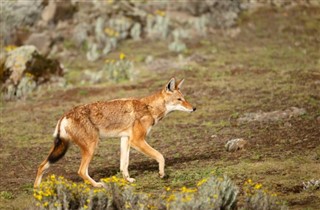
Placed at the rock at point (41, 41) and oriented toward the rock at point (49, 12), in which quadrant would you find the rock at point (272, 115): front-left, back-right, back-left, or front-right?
back-right

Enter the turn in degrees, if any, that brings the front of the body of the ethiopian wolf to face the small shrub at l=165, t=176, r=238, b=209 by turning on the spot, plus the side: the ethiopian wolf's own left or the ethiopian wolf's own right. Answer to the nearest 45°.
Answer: approximately 90° to the ethiopian wolf's own right

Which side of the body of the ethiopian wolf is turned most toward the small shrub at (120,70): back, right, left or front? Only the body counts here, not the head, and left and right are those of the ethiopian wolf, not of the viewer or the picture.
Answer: left

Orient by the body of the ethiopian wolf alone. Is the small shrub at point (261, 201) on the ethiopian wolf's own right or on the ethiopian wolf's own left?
on the ethiopian wolf's own right

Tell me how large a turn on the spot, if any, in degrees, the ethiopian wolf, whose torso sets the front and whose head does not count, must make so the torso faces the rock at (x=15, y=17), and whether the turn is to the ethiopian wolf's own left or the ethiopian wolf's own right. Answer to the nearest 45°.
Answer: approximately 90° to the ethiopian wolf's own left

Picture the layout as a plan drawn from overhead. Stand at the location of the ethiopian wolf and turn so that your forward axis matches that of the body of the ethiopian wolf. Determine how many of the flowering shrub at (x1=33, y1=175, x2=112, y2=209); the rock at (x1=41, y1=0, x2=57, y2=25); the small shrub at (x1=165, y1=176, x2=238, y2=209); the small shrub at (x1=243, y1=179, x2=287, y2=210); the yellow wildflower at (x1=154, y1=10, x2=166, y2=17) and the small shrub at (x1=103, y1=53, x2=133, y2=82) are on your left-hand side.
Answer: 3

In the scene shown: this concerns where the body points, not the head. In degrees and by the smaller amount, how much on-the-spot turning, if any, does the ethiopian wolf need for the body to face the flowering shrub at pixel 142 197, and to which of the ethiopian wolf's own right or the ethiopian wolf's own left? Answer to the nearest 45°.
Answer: approximately 90° to the ethiopian wolf's own right

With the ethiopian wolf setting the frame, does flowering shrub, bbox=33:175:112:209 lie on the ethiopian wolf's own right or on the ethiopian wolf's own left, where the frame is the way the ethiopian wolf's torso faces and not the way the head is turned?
on the ethiopian wolf's own right

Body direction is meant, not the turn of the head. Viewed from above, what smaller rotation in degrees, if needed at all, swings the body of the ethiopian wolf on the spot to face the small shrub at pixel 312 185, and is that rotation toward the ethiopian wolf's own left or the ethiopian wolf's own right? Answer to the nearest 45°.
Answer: approximately 45° to the ethiopian wolf's own right

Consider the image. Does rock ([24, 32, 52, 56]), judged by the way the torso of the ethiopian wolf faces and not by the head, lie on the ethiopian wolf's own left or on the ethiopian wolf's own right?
on the ethiopian wolf's own left

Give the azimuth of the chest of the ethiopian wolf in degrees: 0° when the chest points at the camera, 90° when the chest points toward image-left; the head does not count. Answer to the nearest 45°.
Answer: approximately 270°
